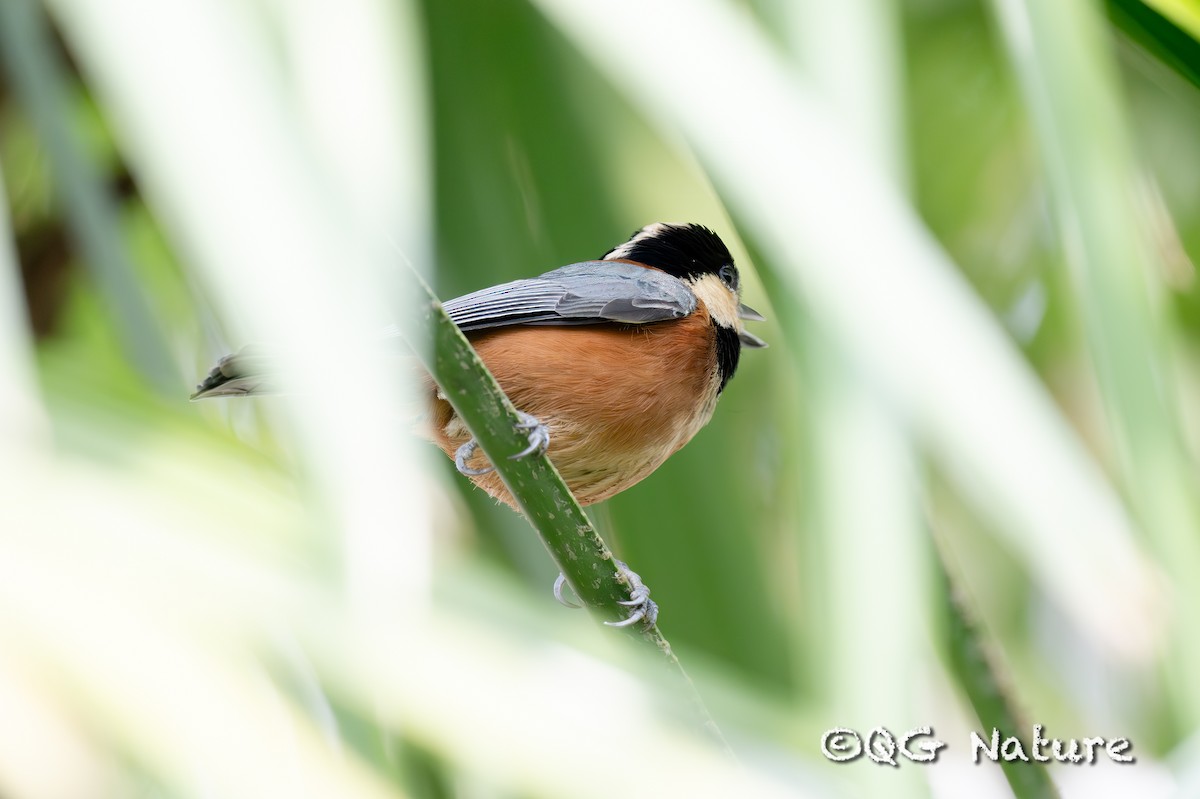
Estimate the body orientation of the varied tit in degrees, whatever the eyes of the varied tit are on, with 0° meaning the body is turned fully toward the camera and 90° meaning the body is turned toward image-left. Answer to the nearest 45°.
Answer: approximately 270°
